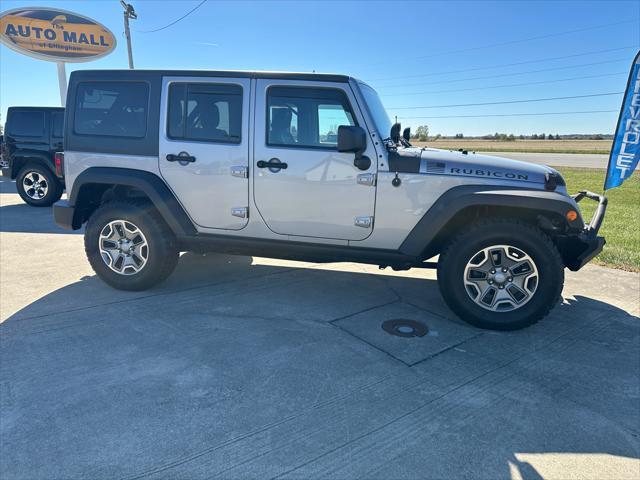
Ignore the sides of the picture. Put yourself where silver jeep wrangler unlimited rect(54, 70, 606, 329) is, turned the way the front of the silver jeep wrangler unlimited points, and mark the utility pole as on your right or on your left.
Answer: on your left

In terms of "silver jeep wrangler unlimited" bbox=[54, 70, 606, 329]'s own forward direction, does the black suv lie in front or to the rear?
to the rear

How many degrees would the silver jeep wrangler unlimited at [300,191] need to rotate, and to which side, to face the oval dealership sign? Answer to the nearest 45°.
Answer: approximately 135° to its left

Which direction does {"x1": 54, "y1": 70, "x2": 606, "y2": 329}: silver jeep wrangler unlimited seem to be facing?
to the viewer's right
